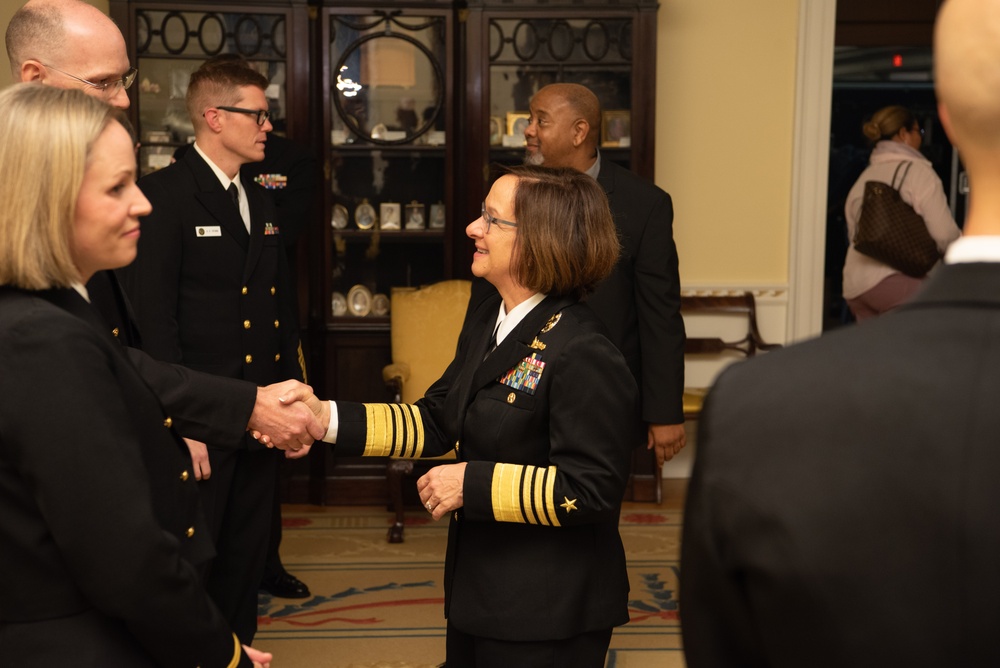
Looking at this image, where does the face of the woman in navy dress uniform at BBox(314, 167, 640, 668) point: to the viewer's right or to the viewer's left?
to the viewer's left

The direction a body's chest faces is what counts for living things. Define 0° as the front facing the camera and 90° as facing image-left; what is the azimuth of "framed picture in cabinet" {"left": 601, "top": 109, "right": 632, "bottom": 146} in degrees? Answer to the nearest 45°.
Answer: approximately 0°

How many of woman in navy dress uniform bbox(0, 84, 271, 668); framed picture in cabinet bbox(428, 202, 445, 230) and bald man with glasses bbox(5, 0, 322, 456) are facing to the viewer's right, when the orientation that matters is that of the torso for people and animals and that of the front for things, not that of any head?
2

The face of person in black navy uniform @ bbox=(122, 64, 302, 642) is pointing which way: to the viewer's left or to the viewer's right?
to the viewer's right

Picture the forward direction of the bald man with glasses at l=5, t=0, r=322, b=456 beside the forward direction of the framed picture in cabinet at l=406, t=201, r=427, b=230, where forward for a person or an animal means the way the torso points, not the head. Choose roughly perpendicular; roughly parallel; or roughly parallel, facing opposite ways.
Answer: roughly perpendicular

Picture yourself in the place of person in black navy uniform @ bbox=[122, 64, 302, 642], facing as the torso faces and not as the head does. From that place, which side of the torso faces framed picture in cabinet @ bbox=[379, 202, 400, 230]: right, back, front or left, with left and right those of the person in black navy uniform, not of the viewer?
left

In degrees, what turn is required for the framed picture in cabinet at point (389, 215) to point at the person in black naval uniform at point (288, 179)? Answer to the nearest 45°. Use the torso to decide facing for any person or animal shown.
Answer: approximately 45° to its right

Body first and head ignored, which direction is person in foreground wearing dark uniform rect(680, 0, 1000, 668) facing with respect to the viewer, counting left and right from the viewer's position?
facing away from the viewer

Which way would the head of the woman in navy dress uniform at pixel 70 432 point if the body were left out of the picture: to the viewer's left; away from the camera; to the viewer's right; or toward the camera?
to the viewer's right
